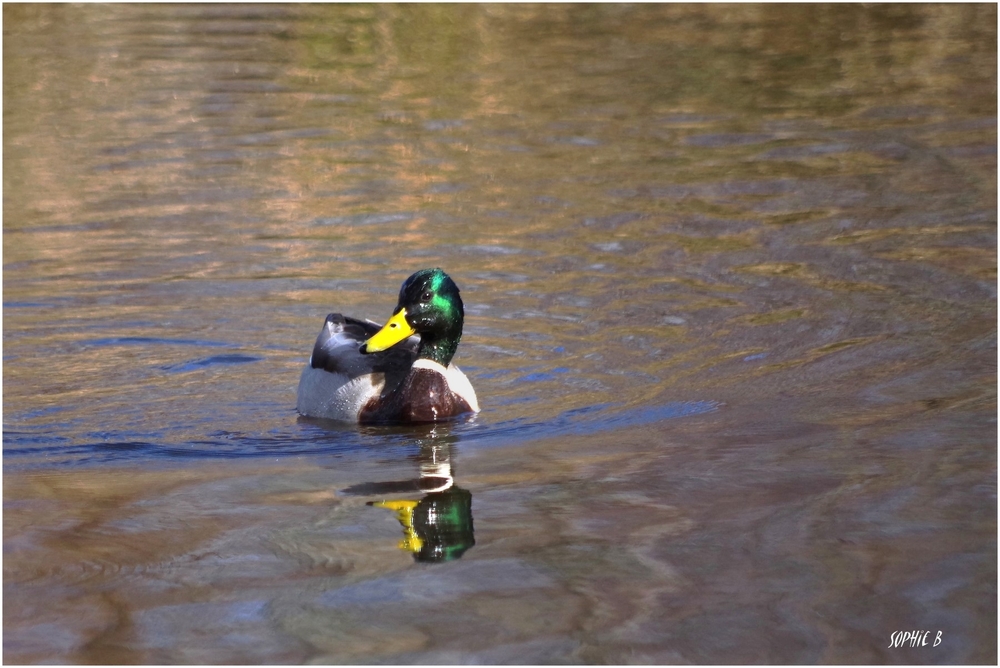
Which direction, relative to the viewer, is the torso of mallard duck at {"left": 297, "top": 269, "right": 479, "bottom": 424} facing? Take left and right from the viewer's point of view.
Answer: facing the viewer and to the right of the viewer
